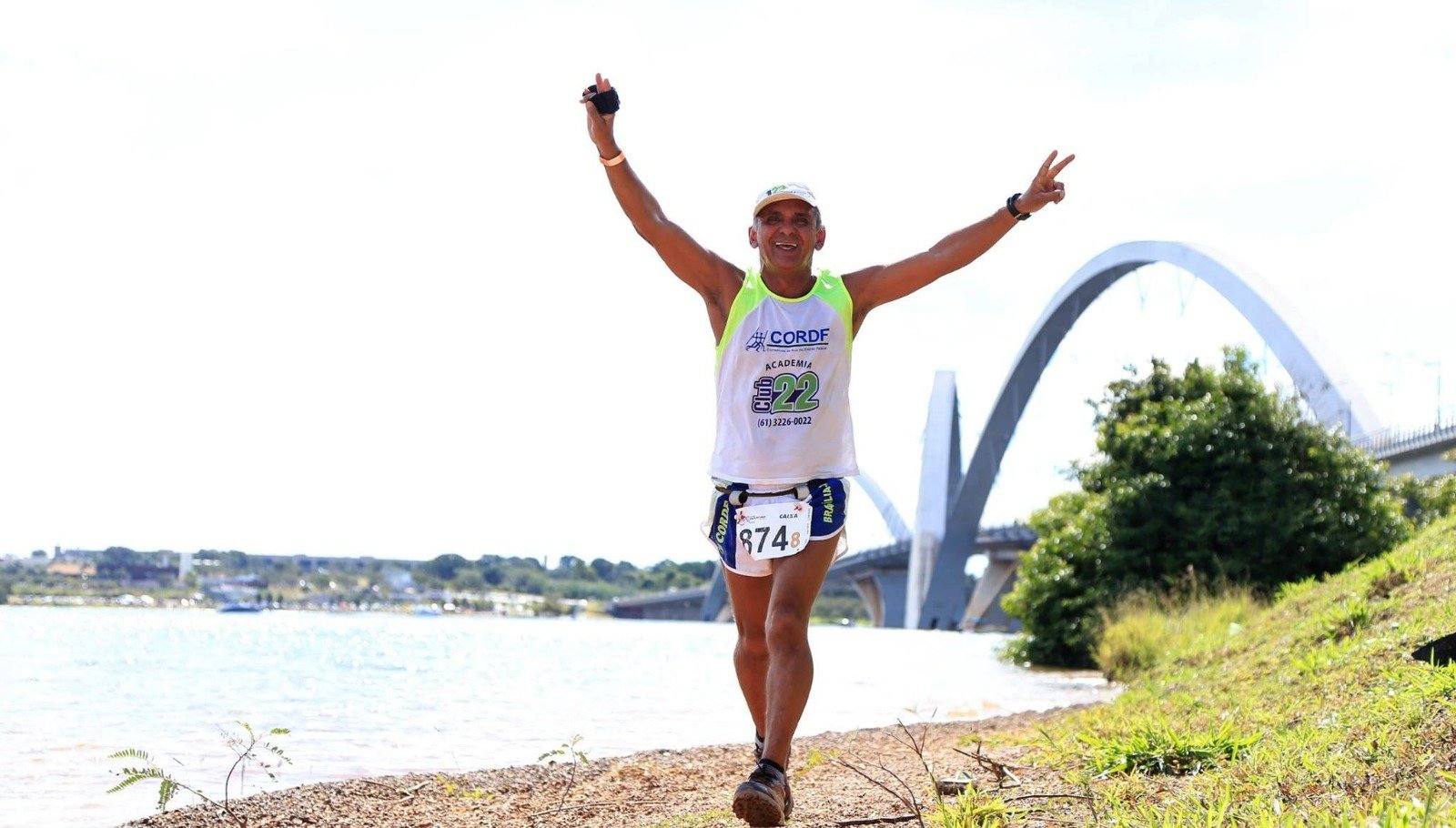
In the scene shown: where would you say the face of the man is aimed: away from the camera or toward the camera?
toward the camera

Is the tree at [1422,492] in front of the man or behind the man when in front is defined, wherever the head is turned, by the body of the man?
behind

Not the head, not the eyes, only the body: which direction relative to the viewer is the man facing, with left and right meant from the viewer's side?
facing the viewer
